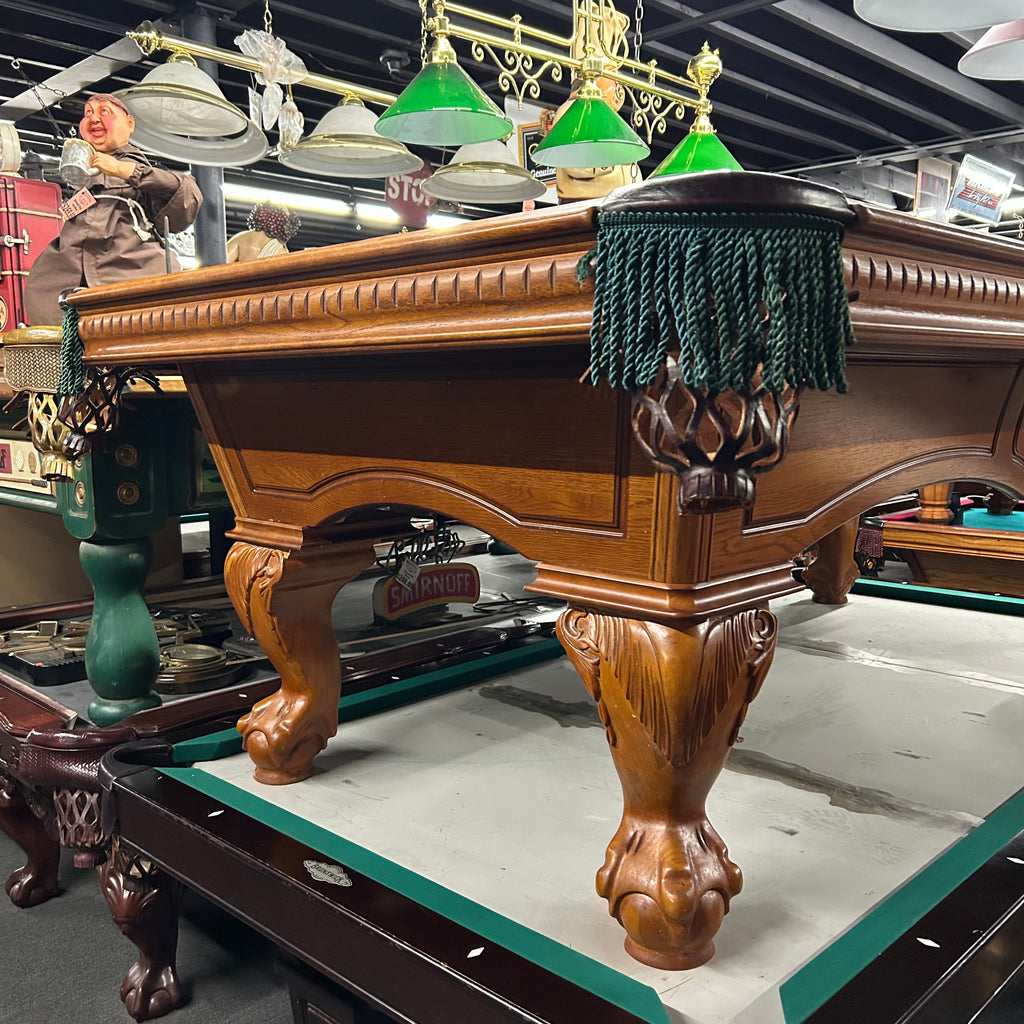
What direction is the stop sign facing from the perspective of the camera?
toward the camera

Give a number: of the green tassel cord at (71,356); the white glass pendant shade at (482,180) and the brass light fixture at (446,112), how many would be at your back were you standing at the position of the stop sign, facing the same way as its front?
0

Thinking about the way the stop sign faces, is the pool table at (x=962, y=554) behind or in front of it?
in front

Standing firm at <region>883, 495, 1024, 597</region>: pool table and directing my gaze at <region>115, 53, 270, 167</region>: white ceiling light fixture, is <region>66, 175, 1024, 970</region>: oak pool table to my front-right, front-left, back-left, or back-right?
front-left

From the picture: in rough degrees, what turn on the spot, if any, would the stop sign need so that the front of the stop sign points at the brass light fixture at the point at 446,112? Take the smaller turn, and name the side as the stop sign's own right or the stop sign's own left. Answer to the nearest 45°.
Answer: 0° — it already faces it

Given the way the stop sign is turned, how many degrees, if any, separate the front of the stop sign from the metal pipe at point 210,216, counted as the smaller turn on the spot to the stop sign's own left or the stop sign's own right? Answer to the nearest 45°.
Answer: approximately 90° to the stop sign's own right

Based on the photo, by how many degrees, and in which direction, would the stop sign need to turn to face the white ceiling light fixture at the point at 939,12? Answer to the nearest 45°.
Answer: approximately 45° to its left

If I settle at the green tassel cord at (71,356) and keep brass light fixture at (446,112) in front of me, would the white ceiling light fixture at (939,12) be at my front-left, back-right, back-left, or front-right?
front-right

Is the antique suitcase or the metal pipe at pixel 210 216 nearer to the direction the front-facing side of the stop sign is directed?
the antique suitcase

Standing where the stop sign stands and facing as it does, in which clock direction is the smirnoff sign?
The smirnoff sign is roughly at 12 o'clock from the stop sign.

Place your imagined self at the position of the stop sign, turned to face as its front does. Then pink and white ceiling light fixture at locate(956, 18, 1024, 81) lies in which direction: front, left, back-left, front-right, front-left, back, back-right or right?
front-left

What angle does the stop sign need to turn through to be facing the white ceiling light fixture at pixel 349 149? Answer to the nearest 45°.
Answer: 0° — it already faces it

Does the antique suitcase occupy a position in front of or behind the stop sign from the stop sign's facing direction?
in front

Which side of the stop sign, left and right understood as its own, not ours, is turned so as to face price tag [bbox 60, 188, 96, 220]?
front

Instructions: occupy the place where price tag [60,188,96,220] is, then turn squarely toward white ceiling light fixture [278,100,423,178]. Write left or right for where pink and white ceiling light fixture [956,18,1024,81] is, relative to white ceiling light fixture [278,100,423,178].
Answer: right

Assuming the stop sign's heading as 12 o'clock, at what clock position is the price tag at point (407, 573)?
The price tag is roughly at 12 o'clock from the stop sign.

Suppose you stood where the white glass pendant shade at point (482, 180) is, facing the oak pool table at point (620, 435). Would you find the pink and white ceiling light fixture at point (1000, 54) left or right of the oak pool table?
left
